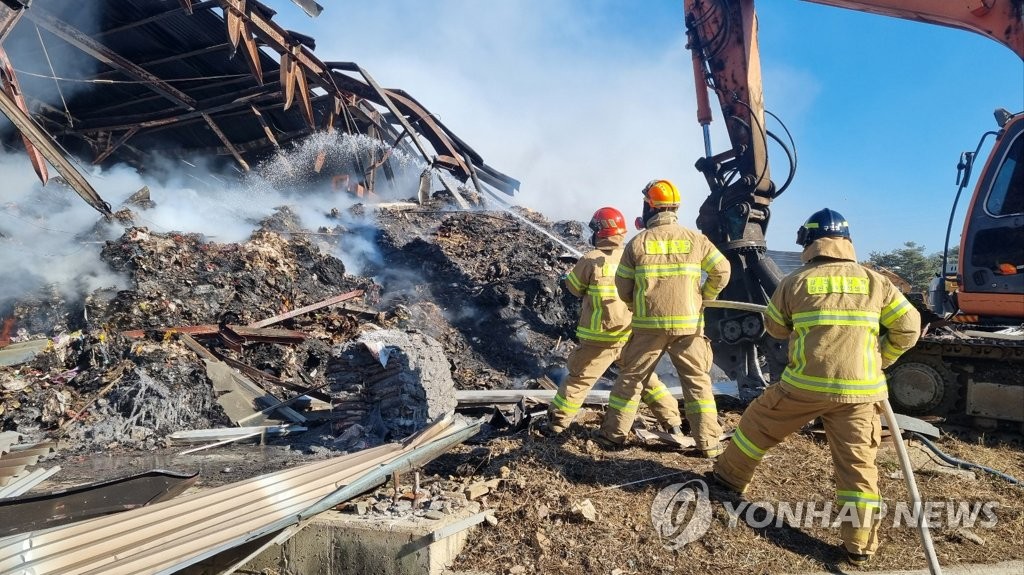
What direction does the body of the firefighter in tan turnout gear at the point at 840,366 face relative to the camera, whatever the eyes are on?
away from the camera

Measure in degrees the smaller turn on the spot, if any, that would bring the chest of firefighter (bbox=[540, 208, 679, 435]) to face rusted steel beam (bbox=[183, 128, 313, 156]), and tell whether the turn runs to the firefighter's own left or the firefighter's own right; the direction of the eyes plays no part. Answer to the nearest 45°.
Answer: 0° — they already face it

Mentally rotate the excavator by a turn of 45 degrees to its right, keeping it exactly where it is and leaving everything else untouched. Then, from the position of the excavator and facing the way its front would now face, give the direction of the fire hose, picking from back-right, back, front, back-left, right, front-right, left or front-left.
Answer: back-left

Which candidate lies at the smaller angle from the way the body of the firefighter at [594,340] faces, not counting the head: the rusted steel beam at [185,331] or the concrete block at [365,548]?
the rusted steel beam

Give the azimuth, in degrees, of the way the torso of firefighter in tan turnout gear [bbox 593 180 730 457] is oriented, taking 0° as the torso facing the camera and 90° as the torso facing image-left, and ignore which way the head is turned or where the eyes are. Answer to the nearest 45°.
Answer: approximately 180°

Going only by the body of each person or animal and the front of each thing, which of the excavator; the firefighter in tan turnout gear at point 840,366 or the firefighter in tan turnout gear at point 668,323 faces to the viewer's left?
the excavator

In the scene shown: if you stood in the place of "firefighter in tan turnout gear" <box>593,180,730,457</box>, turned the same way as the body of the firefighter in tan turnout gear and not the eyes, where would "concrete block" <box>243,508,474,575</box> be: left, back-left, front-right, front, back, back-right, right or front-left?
back-left

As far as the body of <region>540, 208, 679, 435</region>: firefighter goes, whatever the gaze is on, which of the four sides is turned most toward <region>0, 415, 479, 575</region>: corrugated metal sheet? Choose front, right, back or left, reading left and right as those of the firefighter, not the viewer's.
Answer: left

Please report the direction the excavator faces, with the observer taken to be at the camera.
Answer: facing to the left of the viewer

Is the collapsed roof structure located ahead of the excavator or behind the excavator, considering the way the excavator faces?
ahead

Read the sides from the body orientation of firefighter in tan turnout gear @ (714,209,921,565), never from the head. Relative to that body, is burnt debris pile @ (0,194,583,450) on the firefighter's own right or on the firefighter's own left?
on the firefighter's own left
